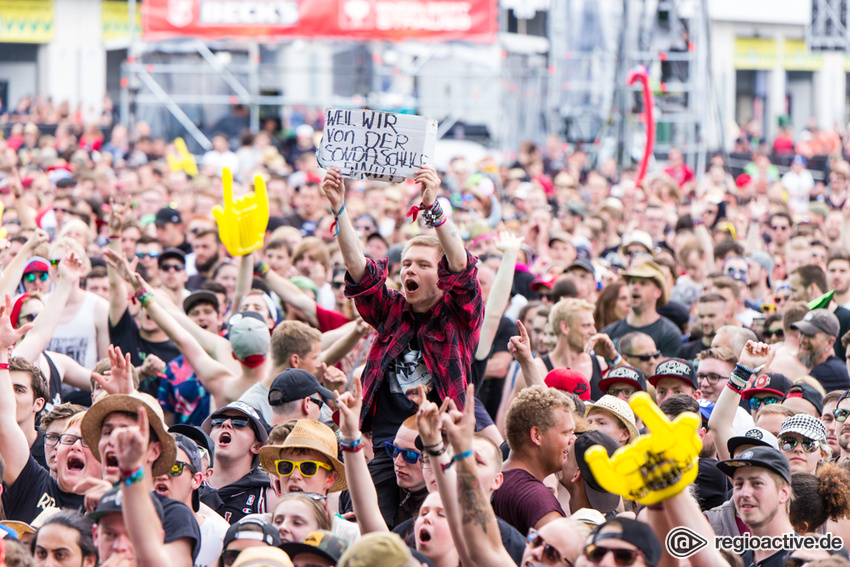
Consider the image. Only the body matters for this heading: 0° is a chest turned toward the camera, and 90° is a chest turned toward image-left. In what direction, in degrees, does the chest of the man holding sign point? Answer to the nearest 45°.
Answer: approximately 45°

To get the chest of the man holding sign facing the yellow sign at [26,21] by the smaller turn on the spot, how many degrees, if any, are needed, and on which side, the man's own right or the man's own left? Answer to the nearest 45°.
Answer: approximately 135° to the man's own right

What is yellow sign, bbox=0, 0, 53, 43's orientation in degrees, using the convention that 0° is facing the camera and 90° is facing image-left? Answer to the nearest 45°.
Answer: approximately 0°

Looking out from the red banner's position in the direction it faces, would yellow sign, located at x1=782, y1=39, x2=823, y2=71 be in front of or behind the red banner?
behind

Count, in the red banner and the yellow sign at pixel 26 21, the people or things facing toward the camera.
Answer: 2

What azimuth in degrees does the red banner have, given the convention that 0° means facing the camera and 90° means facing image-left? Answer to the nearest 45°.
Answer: approximately 0°

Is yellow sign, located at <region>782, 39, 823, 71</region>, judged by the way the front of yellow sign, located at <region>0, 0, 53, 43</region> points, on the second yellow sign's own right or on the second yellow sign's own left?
on the second yellow sign's own left

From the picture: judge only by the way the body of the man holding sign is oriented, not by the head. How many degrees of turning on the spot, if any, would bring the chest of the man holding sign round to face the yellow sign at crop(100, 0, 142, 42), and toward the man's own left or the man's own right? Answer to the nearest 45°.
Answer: approximately 135° to the man's own right
